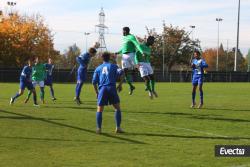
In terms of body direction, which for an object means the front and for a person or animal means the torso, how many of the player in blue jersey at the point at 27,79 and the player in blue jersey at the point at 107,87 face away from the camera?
1

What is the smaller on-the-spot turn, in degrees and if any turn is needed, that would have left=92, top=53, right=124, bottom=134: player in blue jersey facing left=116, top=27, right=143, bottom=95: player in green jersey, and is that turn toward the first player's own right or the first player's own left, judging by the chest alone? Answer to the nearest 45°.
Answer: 0° — they already face them

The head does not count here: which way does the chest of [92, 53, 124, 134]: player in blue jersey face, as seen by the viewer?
away from the camera

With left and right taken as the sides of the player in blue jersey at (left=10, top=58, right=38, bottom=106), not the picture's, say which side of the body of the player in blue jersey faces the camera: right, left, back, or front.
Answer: right

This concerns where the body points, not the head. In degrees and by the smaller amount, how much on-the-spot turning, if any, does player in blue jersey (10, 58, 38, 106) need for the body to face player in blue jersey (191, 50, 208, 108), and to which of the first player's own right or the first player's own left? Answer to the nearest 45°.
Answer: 0° — they already face them

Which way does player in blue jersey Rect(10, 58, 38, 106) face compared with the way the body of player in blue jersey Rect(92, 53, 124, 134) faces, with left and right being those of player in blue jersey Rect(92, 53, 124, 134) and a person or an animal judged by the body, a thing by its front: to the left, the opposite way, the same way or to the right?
to the right

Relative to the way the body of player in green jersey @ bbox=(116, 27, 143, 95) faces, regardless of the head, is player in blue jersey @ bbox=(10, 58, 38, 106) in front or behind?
in front
